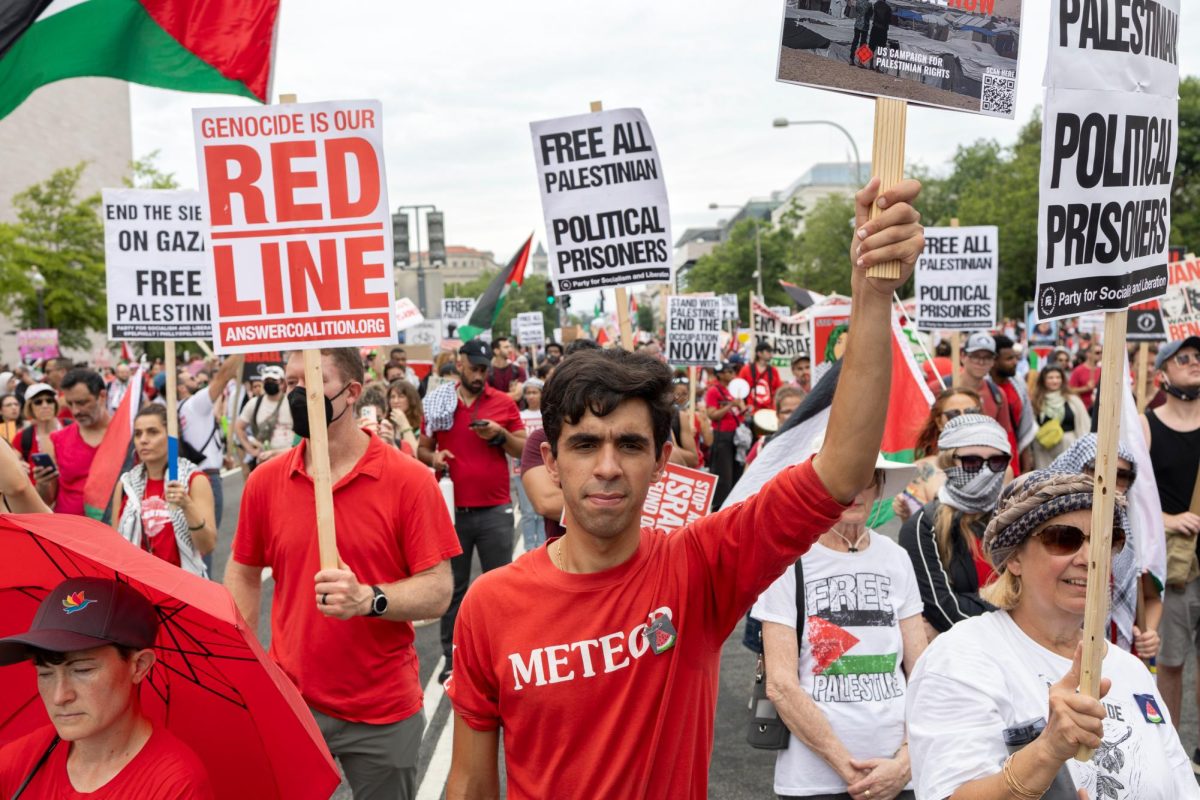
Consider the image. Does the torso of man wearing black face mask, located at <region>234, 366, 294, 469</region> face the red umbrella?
yes

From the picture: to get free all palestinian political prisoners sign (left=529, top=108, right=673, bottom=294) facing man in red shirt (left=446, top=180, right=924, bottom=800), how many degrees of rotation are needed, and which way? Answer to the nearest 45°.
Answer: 0° — it already faces them

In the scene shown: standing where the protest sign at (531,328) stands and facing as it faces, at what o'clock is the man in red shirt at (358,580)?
The man in red shirt is roughly at 12 o'clock from the protest sign.

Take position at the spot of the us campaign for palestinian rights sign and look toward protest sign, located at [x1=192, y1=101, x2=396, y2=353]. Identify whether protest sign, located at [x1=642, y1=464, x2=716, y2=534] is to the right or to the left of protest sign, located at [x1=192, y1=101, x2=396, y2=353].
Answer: right

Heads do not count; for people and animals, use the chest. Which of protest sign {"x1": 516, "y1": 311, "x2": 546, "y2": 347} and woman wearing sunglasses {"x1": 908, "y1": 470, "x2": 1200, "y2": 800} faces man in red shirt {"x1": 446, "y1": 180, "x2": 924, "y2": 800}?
the protest sign

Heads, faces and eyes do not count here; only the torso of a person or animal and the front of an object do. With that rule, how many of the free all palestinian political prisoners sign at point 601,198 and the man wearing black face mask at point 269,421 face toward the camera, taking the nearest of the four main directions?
2

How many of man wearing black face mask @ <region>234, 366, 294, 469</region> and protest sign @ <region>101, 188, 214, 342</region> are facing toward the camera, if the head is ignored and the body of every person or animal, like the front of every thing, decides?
2

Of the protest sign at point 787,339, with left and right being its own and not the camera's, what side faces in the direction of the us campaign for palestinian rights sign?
front

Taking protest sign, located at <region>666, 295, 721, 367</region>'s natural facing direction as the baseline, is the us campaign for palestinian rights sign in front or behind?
in front

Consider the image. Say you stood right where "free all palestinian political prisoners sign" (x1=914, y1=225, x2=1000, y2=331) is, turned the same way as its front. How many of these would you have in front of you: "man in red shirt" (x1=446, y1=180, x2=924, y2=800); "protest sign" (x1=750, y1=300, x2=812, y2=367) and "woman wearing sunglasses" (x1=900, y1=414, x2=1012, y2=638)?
2

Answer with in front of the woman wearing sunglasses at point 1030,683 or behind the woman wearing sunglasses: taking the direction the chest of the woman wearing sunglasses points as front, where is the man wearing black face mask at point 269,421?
behind

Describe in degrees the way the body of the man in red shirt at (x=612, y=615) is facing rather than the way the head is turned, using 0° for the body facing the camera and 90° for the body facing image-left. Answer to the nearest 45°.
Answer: approximately 0°
